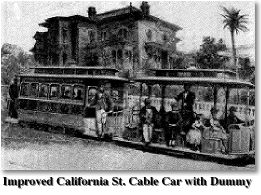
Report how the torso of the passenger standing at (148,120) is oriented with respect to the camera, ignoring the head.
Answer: toward the camera

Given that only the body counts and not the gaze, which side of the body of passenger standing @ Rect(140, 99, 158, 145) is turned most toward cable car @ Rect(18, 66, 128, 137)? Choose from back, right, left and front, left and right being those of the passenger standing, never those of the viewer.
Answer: right

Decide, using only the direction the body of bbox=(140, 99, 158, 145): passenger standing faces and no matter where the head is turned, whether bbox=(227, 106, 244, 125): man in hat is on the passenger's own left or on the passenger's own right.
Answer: on the passenger's own left

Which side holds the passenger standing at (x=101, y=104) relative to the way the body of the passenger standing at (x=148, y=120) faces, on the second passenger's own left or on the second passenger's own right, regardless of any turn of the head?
on the second passenger's own right
